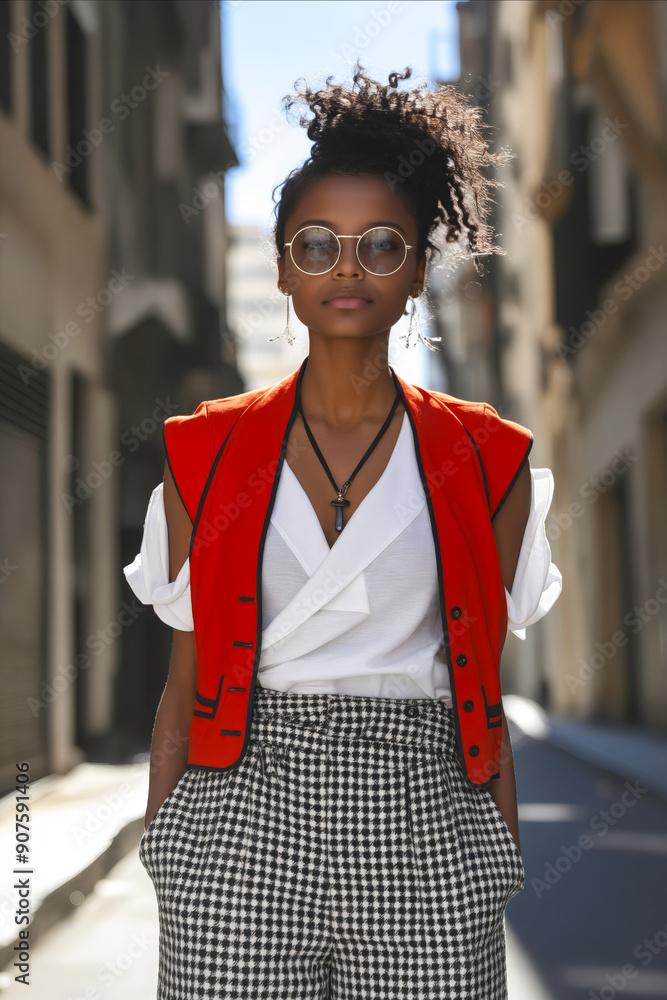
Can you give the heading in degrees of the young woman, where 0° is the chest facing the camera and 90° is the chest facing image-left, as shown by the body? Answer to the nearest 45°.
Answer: approximately 0°
